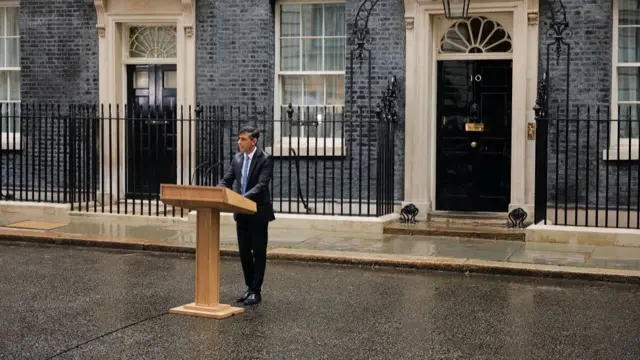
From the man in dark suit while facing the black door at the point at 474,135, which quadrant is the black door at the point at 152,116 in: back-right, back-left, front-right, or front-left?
front-left

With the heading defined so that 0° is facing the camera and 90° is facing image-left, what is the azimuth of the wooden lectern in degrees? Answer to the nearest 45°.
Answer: approximately 45°

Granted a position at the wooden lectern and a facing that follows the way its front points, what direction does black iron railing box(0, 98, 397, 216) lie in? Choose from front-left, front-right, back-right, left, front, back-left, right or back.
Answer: back-right

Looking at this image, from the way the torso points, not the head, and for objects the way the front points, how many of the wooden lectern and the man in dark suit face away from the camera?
0

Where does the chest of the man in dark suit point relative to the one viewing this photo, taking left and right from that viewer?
facing the viewer and to the left of the viewer

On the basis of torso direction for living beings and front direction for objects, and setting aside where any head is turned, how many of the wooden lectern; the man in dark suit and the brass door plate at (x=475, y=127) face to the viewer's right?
0

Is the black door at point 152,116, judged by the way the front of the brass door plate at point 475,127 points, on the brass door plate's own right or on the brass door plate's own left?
on the brass door plate's own right

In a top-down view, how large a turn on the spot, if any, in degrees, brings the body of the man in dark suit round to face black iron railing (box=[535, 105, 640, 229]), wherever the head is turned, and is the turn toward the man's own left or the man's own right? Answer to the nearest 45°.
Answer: approximately 180°

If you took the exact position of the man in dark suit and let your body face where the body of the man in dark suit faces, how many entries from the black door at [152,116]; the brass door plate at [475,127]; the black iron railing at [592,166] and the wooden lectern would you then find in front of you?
1

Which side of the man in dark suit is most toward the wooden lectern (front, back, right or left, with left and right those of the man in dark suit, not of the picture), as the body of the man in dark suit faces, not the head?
front

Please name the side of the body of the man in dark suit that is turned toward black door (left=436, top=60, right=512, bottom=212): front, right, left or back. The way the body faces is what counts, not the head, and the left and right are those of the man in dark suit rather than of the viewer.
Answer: back

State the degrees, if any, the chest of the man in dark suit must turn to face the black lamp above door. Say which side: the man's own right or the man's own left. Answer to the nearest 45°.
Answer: approximately 180°

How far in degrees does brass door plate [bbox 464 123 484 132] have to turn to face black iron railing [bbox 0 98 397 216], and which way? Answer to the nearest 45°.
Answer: approximately 90° to its right

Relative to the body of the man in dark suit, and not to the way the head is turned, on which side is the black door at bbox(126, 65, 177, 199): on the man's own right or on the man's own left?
on the man's own right

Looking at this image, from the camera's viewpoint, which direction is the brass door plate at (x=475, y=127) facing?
toward the camera

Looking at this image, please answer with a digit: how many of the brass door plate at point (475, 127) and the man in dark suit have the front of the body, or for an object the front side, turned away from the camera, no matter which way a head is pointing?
0
